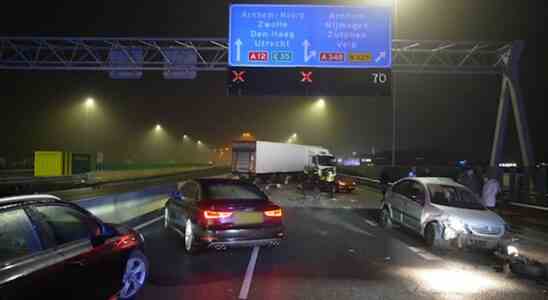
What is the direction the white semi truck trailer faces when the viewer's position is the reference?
facing away from the viewer and to the right of the viewer

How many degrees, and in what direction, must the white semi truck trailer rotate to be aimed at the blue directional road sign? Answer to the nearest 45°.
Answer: approximately 135° to its right

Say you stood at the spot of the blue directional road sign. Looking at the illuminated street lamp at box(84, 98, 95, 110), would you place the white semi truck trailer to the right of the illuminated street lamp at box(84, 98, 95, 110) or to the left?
right

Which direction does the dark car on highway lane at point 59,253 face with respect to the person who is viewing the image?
facing away from the viewer and to the right of the viewer

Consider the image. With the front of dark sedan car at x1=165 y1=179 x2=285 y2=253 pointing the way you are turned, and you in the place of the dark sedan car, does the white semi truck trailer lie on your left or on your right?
on your right

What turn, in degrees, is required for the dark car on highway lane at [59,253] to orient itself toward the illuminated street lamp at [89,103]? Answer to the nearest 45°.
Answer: approximately 45° to its left

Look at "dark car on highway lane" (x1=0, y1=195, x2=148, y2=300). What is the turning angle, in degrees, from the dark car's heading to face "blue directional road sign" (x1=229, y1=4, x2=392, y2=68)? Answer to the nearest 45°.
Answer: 0° — it already faces it

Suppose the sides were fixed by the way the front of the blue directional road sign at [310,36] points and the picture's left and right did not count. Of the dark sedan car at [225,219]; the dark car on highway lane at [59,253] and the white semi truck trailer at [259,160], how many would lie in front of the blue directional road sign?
2
